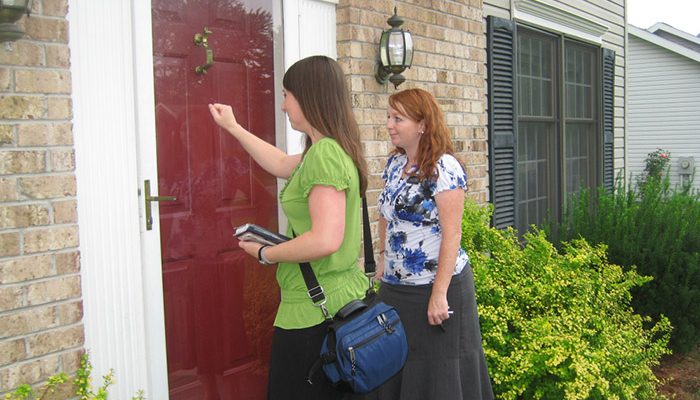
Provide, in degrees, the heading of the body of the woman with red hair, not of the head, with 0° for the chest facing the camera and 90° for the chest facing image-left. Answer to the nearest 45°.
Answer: approximately 45°

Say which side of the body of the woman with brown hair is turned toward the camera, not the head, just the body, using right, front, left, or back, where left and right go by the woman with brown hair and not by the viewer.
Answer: left

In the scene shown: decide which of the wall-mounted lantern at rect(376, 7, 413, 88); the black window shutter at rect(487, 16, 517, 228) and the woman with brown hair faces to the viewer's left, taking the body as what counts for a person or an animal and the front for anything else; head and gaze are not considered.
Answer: the woman with brown hair

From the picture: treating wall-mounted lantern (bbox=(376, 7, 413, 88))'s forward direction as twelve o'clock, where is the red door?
The red door is roughly at 3 o'clock from the wall-mounted lantern.

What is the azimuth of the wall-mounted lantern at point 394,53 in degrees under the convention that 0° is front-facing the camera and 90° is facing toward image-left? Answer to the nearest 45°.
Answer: approximately 315°

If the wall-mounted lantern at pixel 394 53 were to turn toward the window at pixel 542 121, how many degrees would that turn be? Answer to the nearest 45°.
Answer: approximately 90° to its left

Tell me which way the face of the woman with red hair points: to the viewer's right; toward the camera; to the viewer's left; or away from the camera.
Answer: to the viewer's left

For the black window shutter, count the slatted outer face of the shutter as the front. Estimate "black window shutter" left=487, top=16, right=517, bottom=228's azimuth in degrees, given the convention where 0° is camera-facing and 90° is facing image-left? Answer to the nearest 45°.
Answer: approximately 315°

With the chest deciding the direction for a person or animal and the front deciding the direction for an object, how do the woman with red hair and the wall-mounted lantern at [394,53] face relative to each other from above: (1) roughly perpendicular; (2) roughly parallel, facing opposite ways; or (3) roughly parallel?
roughly perpendicular

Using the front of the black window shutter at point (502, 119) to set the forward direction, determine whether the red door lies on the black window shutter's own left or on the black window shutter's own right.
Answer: on the black window shutter's own right

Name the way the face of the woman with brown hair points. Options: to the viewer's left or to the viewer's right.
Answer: to the viewer's left

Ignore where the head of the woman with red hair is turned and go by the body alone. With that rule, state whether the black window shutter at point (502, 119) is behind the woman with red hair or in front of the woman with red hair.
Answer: behind
